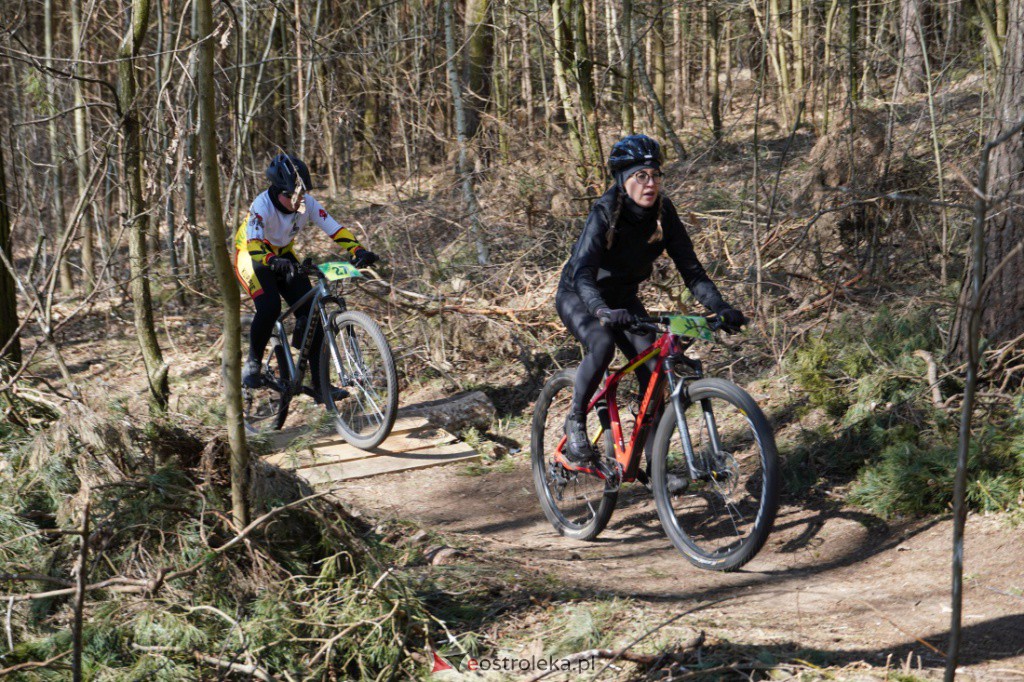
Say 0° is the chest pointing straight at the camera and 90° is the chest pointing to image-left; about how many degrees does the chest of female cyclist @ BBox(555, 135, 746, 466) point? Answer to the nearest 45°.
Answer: approximately 315°

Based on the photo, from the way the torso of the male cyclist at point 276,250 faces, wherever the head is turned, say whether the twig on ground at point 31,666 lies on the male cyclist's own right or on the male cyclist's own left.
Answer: on the male cyclist's own right

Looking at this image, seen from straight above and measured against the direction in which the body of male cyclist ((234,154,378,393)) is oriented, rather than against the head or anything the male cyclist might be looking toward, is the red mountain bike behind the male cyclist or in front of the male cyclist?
in front

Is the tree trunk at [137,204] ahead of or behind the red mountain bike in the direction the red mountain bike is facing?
behind

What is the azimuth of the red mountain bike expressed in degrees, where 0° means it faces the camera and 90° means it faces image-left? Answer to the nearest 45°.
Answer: approximately 315°

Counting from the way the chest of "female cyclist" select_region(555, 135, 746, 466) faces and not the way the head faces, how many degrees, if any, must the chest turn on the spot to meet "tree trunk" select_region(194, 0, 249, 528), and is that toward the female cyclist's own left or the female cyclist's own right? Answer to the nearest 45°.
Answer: approximately 90° to the female cyclist's own right

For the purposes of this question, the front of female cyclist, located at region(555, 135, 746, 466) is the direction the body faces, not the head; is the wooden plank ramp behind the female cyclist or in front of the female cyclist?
behind

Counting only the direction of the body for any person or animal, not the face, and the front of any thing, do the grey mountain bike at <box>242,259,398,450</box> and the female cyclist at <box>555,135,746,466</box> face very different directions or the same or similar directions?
same or similar directions

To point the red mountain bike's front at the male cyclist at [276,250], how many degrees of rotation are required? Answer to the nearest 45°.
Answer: approximately 180°

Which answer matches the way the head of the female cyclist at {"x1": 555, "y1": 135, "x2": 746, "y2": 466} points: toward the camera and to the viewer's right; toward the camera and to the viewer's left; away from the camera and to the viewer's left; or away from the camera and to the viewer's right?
toward the camera and to the viewer's right

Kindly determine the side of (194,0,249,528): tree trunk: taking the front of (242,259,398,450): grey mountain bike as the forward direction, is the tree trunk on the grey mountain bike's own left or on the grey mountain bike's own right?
on the grey mountain bike's own right

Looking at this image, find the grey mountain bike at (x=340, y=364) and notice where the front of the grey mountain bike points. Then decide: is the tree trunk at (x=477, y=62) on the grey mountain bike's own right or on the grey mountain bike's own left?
on the grey mountain bike's own left

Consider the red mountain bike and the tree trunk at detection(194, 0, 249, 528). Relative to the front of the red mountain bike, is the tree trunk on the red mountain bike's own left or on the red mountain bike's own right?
on the red mountain bike's own right

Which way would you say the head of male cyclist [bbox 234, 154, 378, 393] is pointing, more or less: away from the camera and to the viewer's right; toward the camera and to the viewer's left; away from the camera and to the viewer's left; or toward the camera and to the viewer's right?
toward the camera and to the viewer's right

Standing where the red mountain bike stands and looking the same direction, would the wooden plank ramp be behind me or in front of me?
behind

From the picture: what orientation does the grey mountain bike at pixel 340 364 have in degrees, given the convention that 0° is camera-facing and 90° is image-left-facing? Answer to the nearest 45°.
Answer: approximately 315°

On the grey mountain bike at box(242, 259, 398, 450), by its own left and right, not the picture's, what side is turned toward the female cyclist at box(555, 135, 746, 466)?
front
